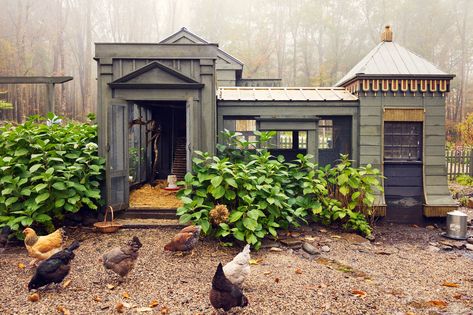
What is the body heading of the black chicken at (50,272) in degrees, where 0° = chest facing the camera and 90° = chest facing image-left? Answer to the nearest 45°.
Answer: approximately 90°

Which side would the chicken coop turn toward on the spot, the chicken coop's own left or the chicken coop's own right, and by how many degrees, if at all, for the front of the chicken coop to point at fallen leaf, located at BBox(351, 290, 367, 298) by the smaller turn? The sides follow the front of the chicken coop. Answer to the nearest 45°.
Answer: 0° — it already faces it

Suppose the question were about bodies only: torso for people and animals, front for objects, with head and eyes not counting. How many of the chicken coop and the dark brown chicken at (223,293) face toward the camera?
1

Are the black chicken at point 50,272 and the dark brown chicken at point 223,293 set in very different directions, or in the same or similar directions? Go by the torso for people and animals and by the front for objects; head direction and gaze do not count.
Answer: very different directions

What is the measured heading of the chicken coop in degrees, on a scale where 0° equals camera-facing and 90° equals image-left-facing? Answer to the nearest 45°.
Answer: approximately 0°

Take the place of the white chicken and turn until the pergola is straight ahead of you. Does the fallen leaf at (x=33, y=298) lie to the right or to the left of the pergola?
left

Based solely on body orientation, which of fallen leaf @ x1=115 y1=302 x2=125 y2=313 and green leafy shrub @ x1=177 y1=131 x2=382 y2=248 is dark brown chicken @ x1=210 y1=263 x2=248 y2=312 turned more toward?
the green leafy shrub

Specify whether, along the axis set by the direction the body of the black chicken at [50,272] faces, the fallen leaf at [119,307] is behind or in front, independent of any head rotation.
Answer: behind
